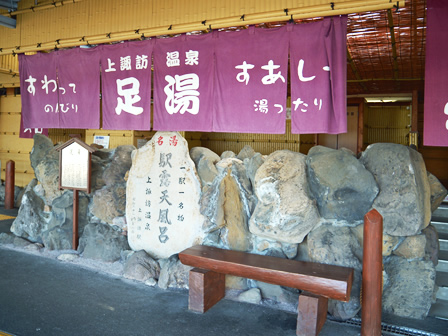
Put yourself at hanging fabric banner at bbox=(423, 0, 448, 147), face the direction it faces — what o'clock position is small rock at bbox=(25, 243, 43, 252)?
The small rock is roughly at 3 o'clock from the hanging fabric banner.

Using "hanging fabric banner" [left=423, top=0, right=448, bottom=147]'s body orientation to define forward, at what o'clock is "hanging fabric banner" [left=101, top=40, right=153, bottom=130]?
"hanging fabric banner" [left=101, top=40, right=153, bottom=130] is roughly at 3 o'clock from "hanging fabric banner" [left=423, top=0, right=448, bottom=147].

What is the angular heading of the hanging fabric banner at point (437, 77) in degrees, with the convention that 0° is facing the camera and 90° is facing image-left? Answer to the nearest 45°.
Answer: approximately 0°

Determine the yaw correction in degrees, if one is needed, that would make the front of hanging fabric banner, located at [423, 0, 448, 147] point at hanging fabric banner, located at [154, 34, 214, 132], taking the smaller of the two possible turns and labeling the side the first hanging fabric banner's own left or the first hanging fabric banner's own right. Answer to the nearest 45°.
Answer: approximately 90° to the first hanging fabric banner's own right

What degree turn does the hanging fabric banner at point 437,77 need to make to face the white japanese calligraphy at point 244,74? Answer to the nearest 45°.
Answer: approximately 90° to its right

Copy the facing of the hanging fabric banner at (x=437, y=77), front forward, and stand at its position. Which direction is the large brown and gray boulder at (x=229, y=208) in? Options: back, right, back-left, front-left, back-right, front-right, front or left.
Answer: right
